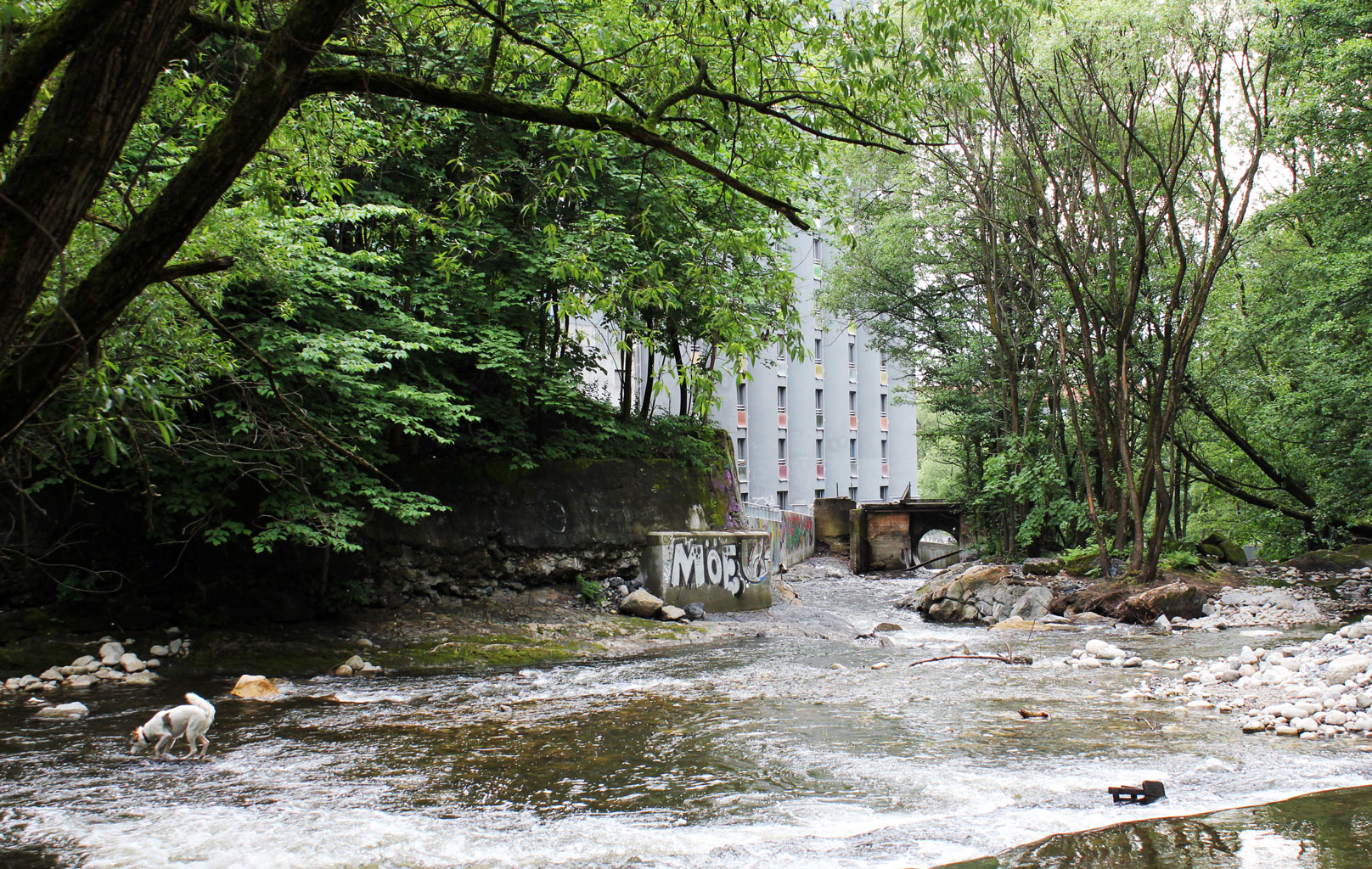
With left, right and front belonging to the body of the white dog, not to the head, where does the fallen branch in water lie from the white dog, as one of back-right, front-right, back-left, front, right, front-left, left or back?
back

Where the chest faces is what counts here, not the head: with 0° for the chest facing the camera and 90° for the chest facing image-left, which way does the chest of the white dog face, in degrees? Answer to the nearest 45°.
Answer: approximately 90°

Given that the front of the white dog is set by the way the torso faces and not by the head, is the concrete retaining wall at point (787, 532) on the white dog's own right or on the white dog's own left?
on the white dog's own right

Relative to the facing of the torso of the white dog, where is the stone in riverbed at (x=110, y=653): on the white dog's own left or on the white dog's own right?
on the white dog's own right

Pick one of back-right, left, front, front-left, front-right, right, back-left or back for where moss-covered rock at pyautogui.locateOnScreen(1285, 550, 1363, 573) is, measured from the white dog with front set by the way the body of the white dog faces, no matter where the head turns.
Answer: back

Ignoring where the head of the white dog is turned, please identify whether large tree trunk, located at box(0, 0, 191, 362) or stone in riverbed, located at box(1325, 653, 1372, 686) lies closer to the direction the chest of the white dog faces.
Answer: the large tree trunk

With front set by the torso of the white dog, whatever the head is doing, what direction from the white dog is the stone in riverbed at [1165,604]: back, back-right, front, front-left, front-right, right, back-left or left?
back

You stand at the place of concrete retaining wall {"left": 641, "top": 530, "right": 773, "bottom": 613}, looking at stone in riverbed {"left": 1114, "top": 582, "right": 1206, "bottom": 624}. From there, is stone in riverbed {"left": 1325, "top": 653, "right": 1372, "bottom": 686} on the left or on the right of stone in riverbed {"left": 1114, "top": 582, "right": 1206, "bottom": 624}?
right

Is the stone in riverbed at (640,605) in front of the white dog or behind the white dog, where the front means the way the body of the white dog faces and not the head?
behind
